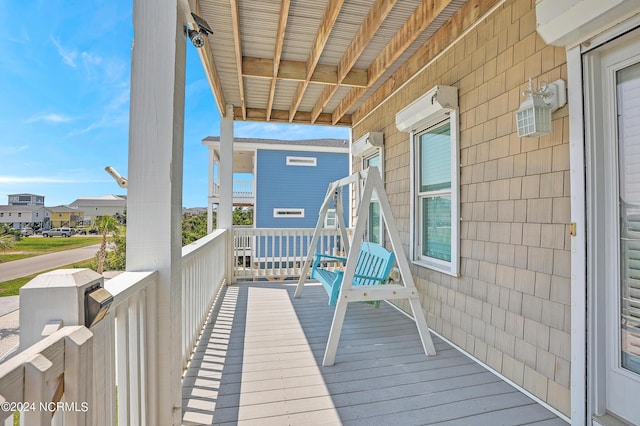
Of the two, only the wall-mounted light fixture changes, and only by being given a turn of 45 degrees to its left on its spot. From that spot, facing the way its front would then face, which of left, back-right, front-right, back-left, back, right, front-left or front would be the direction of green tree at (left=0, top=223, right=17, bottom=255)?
front-right

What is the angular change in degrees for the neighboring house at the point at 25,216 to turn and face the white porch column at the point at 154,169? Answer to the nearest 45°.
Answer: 0° — it already faces it

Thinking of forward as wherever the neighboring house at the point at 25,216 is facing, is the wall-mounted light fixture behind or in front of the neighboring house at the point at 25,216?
in front

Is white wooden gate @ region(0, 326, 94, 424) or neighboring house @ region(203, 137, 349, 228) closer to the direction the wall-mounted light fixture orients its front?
the white wooden gate

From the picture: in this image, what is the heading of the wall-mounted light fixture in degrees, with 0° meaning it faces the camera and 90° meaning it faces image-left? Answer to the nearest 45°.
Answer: approximately 45°

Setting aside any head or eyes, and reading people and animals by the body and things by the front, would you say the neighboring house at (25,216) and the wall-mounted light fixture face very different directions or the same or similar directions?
very different directions

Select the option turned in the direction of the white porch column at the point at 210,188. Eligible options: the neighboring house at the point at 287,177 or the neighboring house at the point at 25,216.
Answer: the neighboring house at the point at 287,177

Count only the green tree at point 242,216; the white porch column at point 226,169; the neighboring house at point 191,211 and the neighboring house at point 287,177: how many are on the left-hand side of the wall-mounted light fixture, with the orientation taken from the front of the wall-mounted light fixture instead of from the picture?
0

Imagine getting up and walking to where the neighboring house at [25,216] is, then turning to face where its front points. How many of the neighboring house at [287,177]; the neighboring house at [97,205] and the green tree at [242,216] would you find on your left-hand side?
3

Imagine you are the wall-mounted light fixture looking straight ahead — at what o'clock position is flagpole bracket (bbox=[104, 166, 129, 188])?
The flagpole bracket is roughly at 12 o'clock from the wall-mounted light fixture.

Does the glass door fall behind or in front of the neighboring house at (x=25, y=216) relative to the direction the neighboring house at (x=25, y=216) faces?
in front
